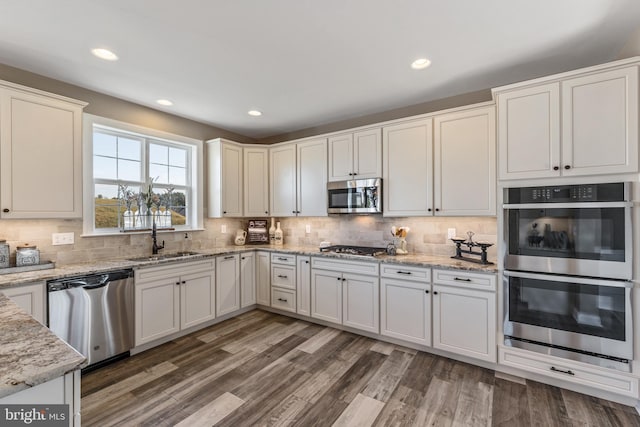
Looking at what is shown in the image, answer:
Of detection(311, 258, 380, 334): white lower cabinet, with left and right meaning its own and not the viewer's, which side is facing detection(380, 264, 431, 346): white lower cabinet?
left

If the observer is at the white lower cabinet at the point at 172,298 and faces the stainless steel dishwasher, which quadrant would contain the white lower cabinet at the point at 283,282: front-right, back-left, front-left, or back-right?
back-left

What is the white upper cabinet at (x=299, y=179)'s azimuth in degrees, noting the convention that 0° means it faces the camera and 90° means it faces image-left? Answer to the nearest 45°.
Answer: approximately 45°

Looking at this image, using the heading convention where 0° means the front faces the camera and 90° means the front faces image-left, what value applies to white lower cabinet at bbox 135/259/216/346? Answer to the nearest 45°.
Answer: approximately 315°

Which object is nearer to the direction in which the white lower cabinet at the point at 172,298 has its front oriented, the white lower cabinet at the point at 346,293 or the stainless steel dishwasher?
the white lower cabinet

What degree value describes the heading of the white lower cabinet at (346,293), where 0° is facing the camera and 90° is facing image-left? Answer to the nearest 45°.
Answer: approximately 45°

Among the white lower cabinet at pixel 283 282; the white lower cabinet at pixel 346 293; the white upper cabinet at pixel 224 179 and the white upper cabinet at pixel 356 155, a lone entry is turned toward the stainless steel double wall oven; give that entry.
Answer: the white upper cabinet at pixel 224 179
